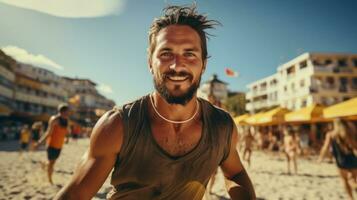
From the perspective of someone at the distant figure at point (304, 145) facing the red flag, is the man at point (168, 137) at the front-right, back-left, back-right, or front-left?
back-left

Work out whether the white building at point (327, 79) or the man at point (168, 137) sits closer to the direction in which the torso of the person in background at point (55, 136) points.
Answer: the man

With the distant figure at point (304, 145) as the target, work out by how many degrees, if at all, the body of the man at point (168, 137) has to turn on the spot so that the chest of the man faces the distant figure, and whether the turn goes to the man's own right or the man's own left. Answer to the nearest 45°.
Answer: approximately 135° to the man's own left

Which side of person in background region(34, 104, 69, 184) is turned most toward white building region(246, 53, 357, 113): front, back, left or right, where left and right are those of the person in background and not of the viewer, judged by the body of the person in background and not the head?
left

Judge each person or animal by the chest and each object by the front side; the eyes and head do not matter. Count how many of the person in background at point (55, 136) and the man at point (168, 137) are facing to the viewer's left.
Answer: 0

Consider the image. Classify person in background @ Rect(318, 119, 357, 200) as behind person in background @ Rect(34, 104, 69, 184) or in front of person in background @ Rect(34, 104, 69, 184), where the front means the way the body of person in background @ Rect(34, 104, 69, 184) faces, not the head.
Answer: in front

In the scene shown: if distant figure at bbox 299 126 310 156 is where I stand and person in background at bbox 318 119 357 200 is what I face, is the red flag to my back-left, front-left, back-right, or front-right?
back-right

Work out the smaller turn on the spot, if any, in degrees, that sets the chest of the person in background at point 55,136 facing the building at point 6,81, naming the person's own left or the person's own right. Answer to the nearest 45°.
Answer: approximately 135° to the person's own left

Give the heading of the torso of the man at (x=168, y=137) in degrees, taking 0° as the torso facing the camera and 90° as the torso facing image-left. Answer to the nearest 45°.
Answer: approximately 0°

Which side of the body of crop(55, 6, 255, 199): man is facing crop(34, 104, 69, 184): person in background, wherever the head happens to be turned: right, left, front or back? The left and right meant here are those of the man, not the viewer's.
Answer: back

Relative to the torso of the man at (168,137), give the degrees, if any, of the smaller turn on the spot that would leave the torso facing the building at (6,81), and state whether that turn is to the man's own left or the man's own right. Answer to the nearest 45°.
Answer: approximately 135° to the man's own right

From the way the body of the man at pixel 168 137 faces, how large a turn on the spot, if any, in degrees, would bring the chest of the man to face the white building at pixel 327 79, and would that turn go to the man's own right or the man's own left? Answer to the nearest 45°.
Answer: approximately 135° to the man's own left

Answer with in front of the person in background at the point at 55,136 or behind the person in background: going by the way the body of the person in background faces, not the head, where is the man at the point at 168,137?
in front

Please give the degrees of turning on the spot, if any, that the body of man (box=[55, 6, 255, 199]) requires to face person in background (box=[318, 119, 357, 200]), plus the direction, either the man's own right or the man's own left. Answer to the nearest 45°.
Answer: approximately 135° to the man's own left
